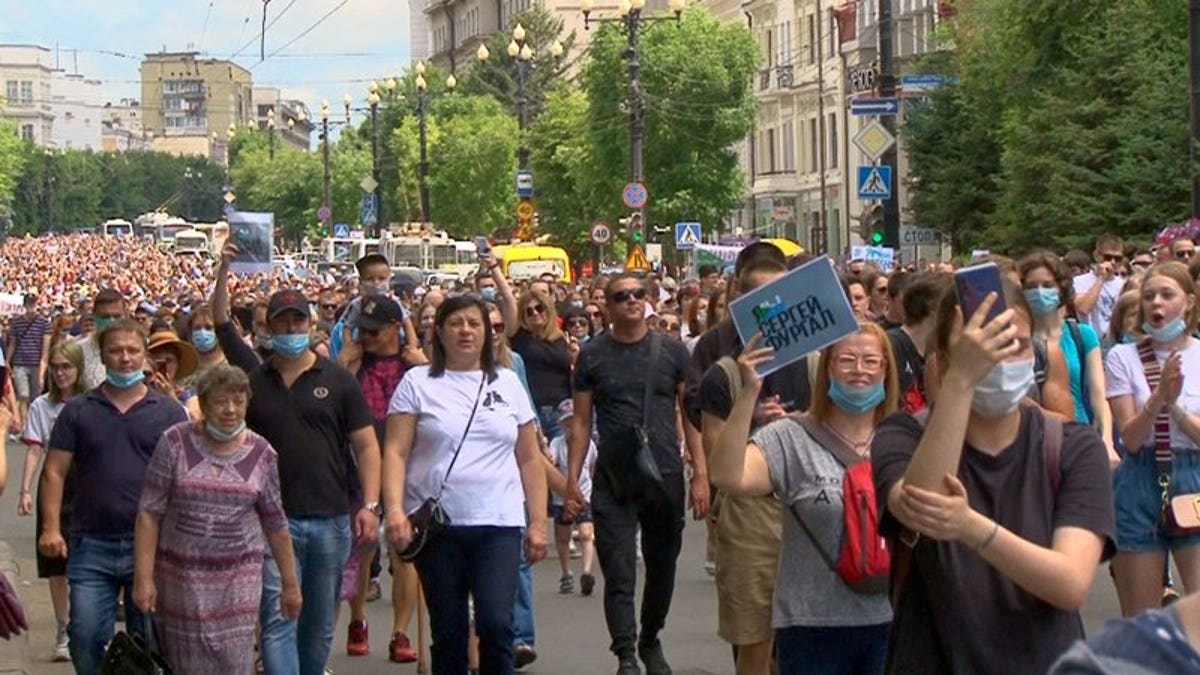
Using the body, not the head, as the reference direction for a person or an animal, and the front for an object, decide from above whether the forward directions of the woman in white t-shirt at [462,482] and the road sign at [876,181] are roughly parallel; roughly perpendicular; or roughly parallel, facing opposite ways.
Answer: roughly parallel

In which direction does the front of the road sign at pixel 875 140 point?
toward the camera

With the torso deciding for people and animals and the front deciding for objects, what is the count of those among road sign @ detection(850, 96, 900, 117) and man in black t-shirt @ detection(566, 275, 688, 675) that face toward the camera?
2

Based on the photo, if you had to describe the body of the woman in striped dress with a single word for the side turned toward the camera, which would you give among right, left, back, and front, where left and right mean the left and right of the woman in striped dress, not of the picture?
front

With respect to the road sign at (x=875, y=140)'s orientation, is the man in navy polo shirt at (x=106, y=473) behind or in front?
in front

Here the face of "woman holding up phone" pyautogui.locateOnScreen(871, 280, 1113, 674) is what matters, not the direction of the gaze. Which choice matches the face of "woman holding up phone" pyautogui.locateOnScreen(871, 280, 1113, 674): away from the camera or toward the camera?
toward the camera

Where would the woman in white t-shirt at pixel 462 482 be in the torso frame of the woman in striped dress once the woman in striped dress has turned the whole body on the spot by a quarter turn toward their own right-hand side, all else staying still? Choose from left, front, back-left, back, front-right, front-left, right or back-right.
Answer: back

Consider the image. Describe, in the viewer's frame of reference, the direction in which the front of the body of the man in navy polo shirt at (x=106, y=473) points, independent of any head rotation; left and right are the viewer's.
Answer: facing the viewer

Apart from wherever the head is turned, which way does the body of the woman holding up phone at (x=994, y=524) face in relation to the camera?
toward the camera

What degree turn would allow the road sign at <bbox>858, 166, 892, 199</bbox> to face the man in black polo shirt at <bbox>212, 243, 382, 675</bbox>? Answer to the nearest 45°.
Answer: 0° — it already faces them
